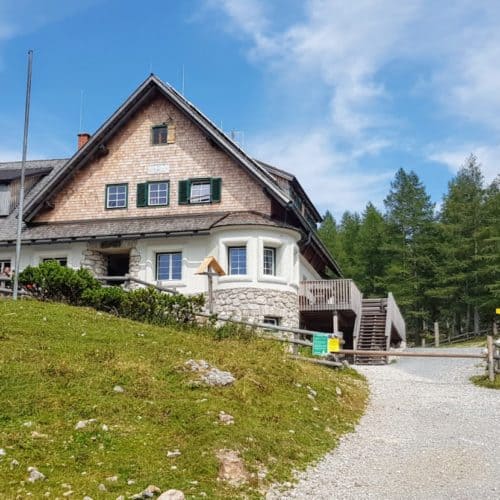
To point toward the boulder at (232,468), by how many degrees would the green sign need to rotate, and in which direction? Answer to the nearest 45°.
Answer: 0° — it already faces it

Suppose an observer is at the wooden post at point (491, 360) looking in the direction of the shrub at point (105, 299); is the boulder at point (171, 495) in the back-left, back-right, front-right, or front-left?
front-left

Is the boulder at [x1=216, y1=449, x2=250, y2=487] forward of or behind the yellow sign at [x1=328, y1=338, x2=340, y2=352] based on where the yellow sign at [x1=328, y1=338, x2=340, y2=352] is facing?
forward

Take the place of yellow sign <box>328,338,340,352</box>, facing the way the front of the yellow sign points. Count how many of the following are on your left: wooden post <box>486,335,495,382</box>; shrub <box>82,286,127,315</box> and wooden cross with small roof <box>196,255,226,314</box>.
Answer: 1

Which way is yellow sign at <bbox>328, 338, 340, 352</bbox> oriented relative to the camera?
toward the camera

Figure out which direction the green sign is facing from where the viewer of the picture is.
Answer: facing the viewer

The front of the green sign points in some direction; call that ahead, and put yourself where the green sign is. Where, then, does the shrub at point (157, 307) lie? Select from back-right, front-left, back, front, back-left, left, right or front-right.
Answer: right

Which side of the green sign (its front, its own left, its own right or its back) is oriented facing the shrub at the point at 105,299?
right

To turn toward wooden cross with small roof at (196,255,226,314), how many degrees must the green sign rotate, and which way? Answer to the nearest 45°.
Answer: approximately 135° to its right

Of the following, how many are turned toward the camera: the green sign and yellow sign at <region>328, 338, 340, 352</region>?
2

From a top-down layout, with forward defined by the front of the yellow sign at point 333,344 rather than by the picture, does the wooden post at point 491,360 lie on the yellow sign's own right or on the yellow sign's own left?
on the yellow sign's own left
